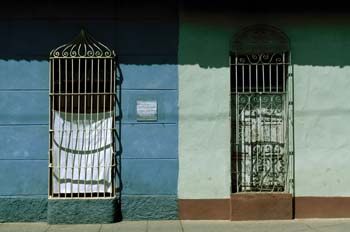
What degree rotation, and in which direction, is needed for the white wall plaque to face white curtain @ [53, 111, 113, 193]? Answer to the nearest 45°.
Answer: approximately 90° to its right

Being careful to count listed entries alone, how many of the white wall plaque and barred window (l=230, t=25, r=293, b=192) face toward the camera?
2

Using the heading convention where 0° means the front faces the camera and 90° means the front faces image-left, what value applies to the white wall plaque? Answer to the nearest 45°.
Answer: approximately 0°

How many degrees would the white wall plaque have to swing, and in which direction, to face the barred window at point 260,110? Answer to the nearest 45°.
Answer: approximately 90° to its left

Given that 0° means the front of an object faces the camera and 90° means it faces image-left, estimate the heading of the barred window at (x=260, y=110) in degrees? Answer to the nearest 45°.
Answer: approximately 0°

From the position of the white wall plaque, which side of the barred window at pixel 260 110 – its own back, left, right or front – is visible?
right
